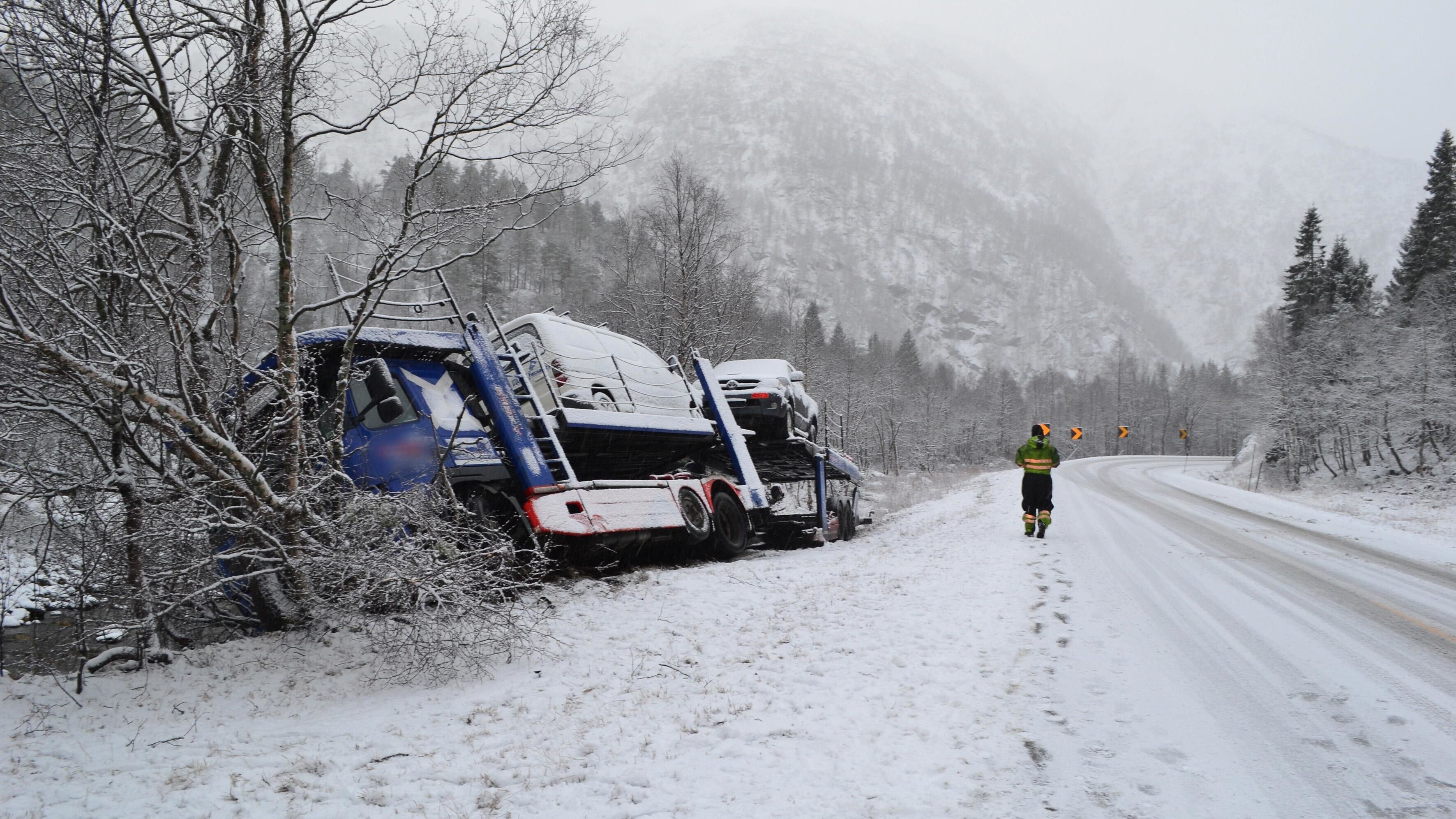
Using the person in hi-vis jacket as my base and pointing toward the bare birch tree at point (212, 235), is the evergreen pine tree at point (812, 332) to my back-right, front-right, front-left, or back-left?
back-right

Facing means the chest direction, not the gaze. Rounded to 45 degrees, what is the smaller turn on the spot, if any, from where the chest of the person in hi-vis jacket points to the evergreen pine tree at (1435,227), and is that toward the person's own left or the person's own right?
approximately 45° to the person's own right

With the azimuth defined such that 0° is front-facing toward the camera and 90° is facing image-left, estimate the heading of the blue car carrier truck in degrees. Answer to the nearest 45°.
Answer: approximately 45°

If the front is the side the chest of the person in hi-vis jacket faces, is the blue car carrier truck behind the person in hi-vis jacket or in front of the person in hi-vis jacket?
behind

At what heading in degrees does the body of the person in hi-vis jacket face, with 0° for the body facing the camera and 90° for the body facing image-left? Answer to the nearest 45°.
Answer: approximately 180°

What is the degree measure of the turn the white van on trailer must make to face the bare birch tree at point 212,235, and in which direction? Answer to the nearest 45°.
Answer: approximately 180°

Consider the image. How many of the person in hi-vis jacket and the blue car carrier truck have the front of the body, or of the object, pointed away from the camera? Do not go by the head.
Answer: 1

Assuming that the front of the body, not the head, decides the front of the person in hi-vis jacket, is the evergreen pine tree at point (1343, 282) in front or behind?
in front

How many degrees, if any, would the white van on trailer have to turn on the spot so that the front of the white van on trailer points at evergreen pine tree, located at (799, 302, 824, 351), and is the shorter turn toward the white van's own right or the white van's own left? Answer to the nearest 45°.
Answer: approximately 45° to the white van's own left
